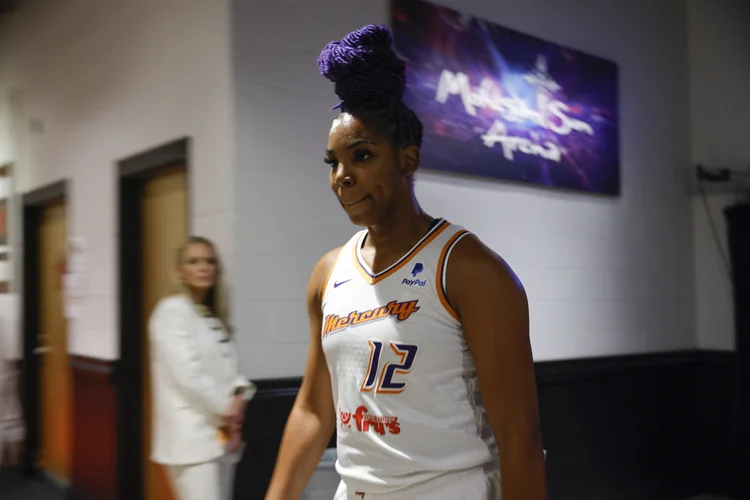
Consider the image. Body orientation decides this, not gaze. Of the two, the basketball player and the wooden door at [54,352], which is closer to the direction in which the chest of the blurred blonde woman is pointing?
the basketball player

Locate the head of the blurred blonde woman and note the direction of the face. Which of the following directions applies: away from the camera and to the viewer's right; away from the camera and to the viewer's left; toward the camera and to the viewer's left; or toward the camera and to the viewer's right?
toward the camera and to the viewer's right

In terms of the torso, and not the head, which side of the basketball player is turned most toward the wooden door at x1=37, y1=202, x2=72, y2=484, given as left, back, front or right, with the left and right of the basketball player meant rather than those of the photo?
right

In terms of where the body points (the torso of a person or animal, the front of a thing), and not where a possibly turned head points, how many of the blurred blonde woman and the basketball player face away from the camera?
0

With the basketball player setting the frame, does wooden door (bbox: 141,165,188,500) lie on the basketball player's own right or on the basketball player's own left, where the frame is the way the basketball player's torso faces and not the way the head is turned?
on the basketball player's own right

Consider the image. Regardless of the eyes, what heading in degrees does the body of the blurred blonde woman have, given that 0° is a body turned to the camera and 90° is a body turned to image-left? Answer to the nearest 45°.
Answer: approximately 315°

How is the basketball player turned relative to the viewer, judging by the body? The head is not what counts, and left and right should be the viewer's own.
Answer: facing the viewer and to the left of the viewer

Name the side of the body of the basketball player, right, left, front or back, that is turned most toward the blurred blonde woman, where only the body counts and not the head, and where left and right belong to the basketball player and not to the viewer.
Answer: right

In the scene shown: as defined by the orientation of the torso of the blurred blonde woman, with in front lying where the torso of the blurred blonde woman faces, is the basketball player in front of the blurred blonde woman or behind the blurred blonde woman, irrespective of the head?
in front

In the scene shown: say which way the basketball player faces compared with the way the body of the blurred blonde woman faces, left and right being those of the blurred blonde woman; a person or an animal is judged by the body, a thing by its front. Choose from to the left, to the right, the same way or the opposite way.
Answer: to the right
